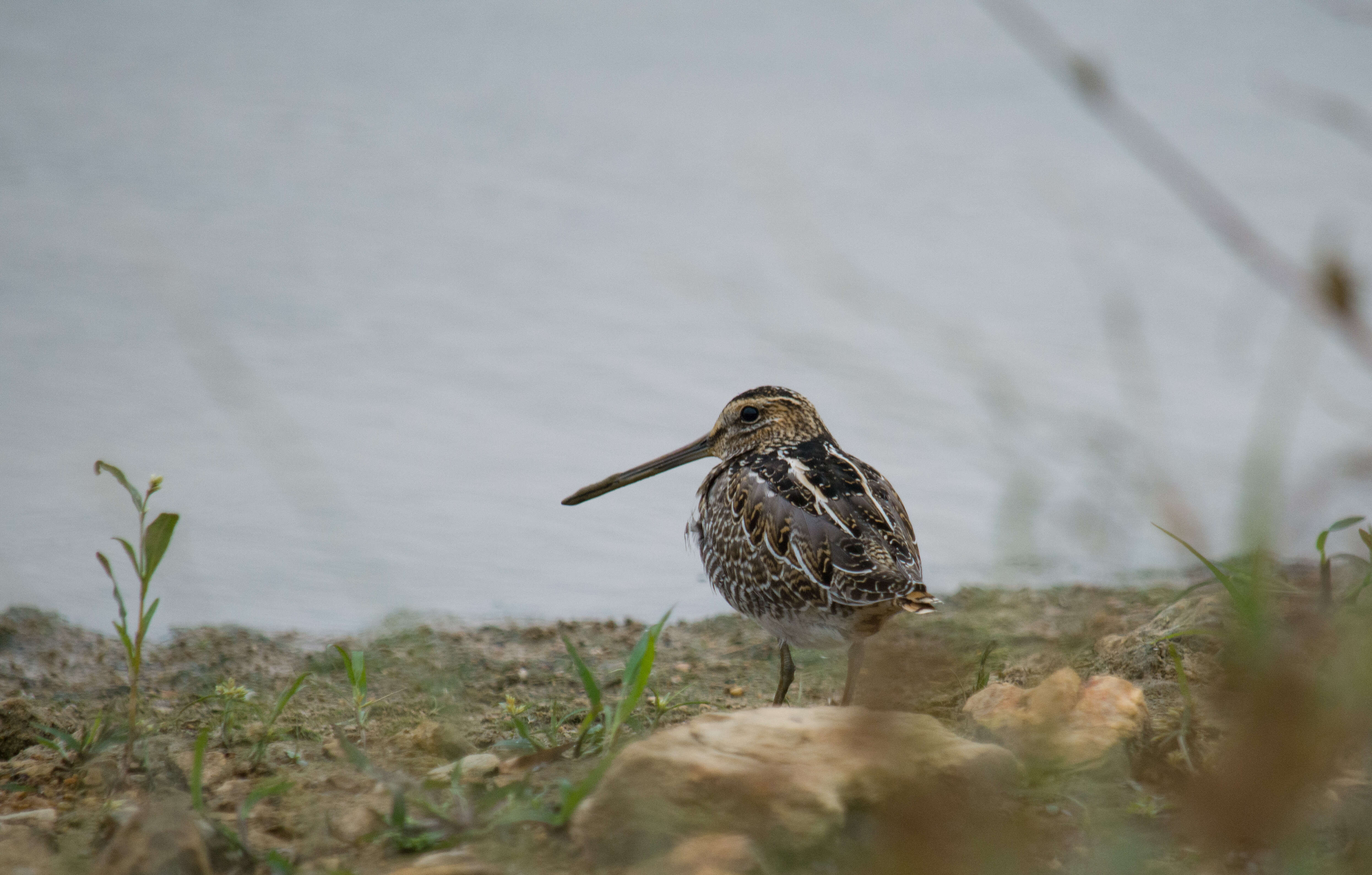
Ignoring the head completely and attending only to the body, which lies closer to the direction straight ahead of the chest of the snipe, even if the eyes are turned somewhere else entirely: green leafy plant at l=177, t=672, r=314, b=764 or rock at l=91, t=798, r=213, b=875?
the green leafy plant

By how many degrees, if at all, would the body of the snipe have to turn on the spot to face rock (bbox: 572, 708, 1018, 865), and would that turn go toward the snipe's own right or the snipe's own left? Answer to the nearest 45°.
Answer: approximately 135° to the snipe's own left

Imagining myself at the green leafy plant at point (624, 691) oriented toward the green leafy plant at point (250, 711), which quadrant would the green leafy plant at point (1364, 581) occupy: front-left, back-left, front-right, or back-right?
back-right

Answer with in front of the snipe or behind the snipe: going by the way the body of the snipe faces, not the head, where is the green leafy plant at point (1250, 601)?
behind

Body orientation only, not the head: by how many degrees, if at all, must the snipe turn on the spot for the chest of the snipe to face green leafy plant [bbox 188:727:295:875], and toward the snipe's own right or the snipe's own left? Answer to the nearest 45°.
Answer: approximately 90° to the snipe's own left

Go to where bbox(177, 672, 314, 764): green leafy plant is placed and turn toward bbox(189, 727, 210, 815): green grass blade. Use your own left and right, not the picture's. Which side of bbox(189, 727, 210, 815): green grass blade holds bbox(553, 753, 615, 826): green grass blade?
left

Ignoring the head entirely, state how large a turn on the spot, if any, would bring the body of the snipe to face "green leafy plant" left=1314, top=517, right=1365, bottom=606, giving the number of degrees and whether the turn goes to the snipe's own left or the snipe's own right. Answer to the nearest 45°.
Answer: approximately 180°

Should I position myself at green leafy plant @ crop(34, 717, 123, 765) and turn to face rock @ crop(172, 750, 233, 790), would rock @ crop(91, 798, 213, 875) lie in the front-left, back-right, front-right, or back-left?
front-right

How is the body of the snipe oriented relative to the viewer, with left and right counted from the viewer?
facing away from the viewer and to the left of the viewer

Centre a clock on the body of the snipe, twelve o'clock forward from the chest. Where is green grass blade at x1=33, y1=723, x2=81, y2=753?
The green grass blade is roughly at 10 o'clock from the snipe.
